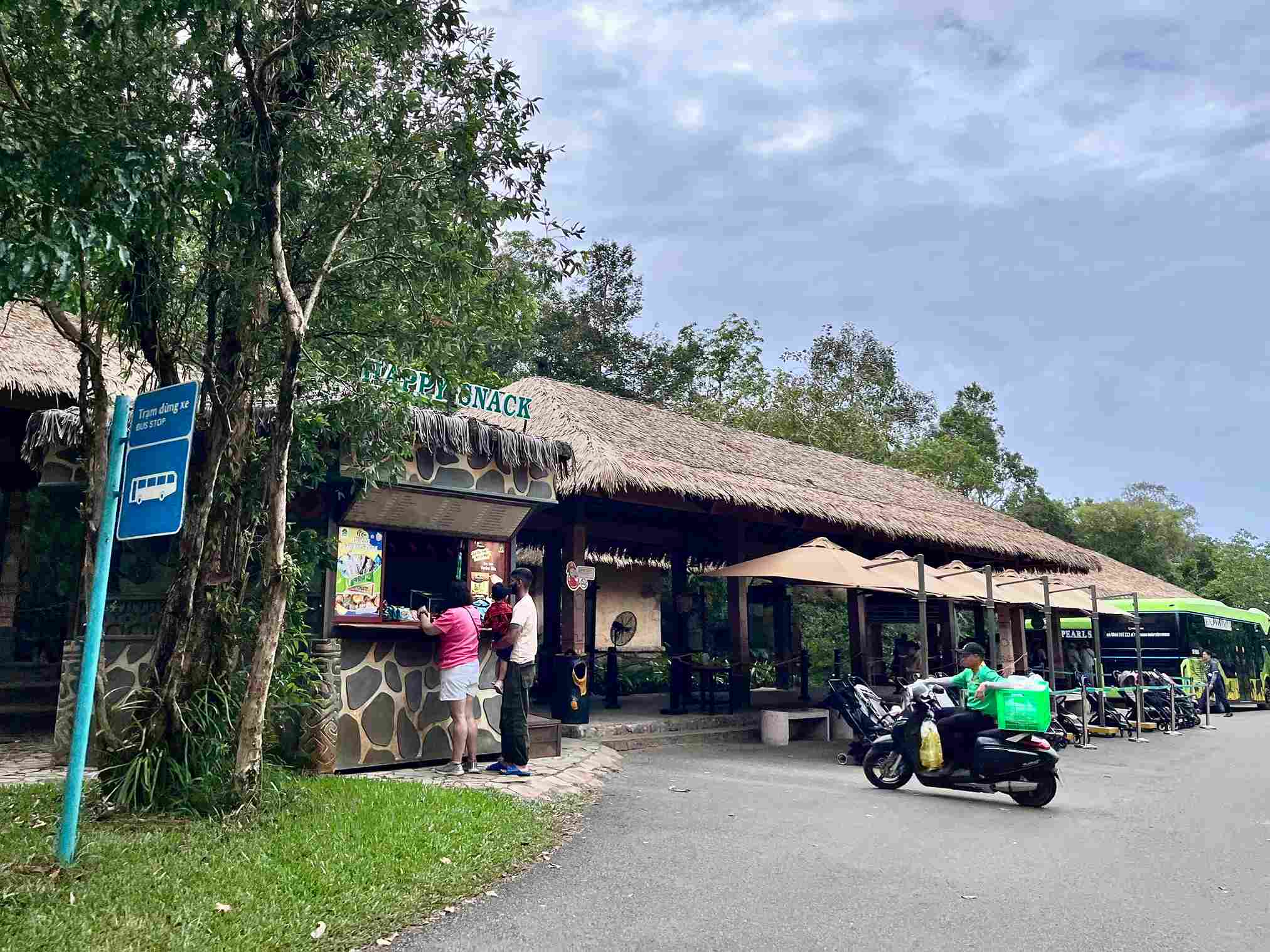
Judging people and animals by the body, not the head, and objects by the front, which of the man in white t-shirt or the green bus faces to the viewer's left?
the man in white t-shirt

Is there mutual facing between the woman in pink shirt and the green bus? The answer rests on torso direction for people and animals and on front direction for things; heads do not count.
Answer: no

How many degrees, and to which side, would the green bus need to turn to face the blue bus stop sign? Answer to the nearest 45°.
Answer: approximately 135° to its right

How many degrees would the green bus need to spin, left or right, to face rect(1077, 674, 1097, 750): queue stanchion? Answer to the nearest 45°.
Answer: approximately 135° to its right

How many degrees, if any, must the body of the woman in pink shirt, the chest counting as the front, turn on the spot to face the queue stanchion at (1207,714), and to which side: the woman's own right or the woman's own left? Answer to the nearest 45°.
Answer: approximately 90° to the woman's own right

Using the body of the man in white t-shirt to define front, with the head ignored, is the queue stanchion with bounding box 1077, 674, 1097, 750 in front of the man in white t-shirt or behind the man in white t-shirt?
behind

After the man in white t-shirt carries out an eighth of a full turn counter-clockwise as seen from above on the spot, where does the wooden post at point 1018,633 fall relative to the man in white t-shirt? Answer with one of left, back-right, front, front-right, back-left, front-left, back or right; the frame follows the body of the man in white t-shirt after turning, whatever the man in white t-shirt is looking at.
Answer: back

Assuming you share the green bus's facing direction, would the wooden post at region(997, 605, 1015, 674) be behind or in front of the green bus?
behind

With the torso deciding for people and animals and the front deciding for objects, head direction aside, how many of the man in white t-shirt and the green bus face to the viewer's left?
1

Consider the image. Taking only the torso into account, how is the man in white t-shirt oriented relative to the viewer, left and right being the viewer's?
facing to the left of the viewer

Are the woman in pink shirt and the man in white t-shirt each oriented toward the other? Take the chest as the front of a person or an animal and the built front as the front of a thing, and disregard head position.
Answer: no

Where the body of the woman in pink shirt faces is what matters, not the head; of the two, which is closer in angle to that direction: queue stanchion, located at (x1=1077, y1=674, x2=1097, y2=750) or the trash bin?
the trash bin

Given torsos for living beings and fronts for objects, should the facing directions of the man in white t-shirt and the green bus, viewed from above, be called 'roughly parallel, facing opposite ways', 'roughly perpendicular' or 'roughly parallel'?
roughly parallel, facing opposite ways

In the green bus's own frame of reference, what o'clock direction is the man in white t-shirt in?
The man in white t-shirt is roughly at 5 o'clock from the green bus.

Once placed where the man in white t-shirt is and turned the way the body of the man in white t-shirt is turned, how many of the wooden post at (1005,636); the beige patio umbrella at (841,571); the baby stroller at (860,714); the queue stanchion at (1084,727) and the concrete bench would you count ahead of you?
0

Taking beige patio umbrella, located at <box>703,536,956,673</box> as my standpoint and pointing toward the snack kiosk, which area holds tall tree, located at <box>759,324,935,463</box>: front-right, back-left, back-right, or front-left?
back-right
